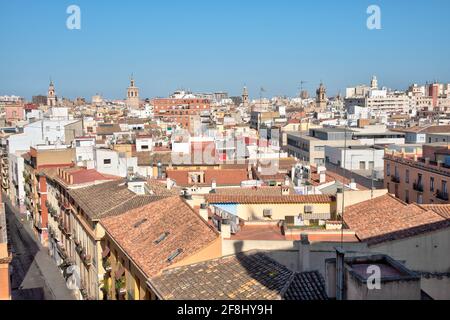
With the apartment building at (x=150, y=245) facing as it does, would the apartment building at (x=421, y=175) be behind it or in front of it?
behind

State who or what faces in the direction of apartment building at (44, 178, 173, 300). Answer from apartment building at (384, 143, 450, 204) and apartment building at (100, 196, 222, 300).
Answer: apartment building at (384, 143, 450, 204)

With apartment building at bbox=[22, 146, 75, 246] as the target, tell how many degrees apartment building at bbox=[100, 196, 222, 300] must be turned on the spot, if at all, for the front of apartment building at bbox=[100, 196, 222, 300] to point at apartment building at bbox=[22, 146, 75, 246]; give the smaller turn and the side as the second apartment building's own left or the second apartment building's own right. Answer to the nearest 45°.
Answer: approximately 135° to the second apartment building's own right

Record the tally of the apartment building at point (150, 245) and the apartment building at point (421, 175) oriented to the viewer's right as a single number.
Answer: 0

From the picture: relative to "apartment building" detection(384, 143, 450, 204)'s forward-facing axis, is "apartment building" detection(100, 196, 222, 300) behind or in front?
in front

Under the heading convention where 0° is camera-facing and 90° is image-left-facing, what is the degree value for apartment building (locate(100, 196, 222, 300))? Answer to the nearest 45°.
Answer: approximately 45°

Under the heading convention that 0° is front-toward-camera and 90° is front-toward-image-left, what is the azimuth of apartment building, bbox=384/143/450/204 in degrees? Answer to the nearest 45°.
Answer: approximately 45°

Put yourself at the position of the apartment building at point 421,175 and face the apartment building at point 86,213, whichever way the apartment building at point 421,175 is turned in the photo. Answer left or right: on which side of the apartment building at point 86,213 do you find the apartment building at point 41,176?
right

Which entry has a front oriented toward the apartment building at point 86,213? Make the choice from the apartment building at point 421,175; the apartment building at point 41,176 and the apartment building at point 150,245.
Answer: the apartment building at point 421,175

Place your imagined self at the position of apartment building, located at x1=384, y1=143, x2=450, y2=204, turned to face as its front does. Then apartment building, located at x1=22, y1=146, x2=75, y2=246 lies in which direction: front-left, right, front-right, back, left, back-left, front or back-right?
front-right

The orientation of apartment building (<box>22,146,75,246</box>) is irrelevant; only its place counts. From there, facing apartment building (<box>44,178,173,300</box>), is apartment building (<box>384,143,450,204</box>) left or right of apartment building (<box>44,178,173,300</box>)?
left

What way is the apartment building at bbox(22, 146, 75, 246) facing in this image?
to the viewer's left
